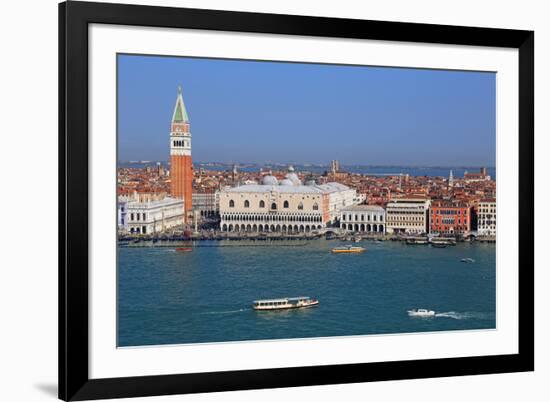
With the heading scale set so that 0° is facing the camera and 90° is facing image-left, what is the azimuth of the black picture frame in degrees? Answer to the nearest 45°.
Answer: approximately 315°
